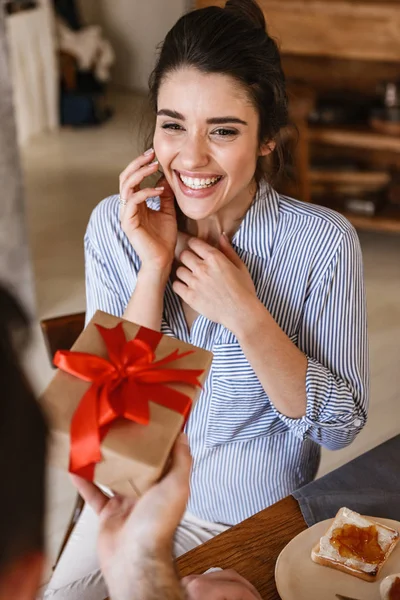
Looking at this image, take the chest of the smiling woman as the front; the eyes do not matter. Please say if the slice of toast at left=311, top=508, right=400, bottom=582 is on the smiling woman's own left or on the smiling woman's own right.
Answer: on the smiling woman's own left

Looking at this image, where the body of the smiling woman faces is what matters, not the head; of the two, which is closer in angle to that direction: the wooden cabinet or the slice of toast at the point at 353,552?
the slice of toast

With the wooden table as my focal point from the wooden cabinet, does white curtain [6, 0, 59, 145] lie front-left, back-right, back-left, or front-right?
back-right

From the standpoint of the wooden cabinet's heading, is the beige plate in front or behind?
in front

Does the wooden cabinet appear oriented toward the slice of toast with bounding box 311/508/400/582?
yes

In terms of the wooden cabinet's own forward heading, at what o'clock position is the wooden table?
The wooden table is roughly at 12 o'clock from the wooden cabinet.

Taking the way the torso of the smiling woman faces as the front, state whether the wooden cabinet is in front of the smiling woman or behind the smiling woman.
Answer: behind

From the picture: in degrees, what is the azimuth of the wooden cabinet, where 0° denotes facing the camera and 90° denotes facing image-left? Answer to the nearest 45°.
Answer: approximately 0°

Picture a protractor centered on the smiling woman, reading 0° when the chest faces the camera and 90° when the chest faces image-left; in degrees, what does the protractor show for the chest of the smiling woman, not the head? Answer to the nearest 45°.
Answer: approximately 45°

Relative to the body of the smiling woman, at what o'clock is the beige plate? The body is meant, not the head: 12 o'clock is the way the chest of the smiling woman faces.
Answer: The beige plate is roughly at 10 o'clock from the smiling woman.

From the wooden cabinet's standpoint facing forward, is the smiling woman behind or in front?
in front

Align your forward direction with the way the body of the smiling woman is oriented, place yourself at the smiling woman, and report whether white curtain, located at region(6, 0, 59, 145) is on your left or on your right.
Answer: on your right
